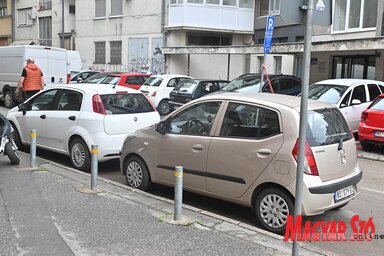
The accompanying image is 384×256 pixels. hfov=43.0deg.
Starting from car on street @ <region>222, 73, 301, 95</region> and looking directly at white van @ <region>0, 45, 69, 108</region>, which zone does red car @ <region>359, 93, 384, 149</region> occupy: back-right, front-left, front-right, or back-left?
back-left

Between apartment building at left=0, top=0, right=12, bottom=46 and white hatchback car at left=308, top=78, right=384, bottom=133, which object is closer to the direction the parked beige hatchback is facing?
the apartment building

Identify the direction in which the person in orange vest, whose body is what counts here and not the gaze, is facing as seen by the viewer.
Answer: away from the camera

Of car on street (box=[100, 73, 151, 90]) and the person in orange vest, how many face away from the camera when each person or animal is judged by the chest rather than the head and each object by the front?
1

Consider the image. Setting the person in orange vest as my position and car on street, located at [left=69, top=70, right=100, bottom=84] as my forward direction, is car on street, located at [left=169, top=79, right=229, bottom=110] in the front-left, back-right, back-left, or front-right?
front-right

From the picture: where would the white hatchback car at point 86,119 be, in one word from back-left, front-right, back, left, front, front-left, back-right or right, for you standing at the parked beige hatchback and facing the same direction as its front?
front

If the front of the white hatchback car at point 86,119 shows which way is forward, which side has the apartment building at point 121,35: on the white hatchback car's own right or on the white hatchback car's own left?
on the white hatchback car's own right

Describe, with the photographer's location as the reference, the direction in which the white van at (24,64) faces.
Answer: facing away from the viewer and to the left of the viewer

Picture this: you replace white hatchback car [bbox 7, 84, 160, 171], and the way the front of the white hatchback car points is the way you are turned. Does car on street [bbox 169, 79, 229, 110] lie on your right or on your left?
on your right

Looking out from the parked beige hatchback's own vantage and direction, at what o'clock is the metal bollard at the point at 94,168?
The metal bollard is roughly at 11 o'clock from the parked beige hatchback.

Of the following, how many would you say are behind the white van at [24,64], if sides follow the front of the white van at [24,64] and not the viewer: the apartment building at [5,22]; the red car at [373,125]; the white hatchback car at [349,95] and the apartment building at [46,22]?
2

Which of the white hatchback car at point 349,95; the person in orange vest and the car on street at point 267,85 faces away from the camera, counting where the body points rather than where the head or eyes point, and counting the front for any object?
the person in orange vest

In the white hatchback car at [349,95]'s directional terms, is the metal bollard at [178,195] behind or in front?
in front

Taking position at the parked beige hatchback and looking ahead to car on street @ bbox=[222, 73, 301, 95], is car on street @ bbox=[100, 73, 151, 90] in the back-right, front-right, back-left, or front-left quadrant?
front-left

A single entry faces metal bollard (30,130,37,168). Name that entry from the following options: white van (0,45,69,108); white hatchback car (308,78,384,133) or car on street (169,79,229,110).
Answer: the white hatchback car
